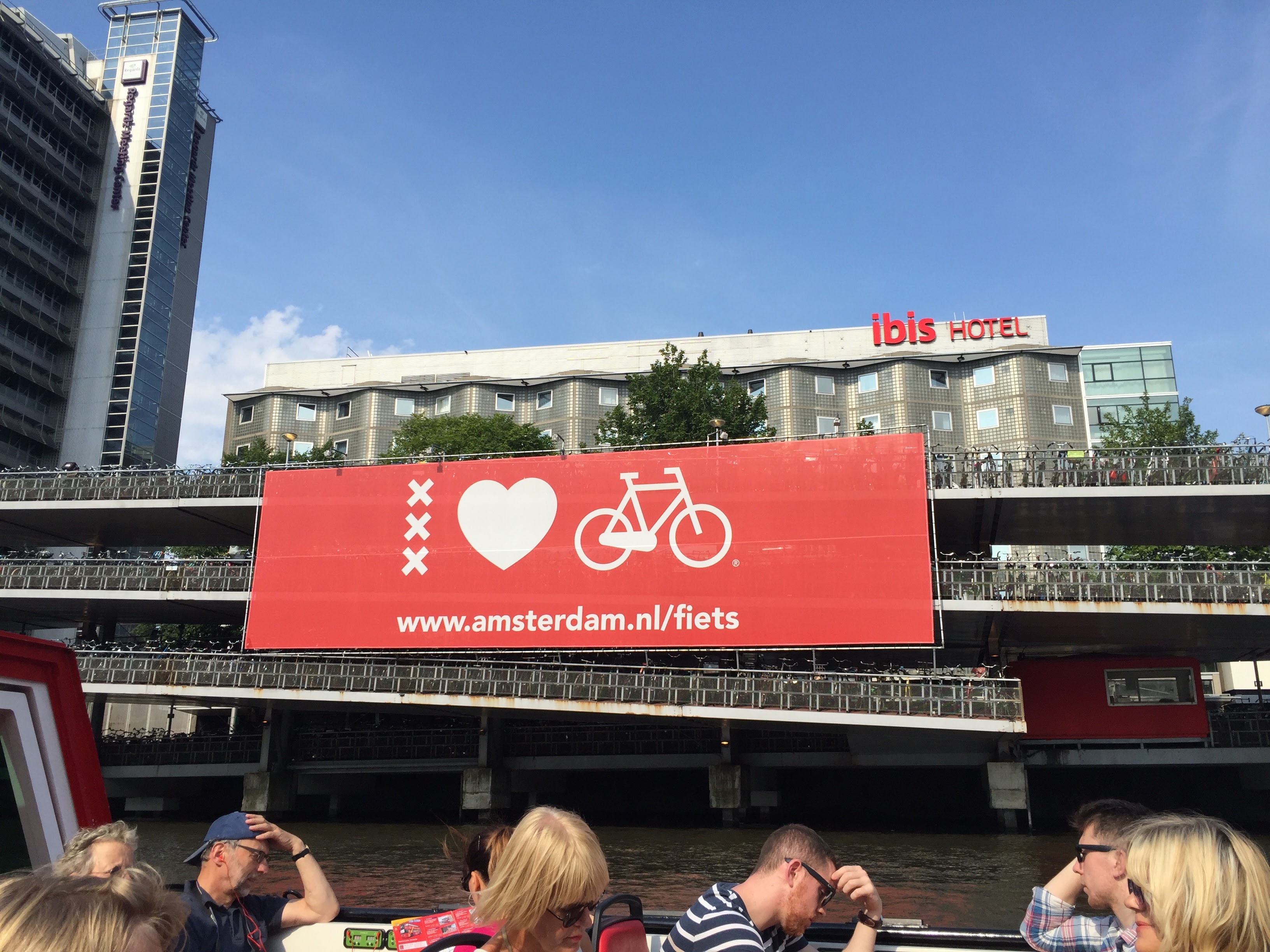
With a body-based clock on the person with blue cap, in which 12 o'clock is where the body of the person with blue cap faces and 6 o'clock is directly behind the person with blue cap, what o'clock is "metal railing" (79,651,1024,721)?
The metal railing is roughly at 8 o'clock from the person with blue cap.

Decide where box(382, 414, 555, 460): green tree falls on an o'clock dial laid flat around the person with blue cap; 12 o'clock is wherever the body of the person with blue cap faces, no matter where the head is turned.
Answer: The green tree is roughly at 8 o'clock from the person with blue cap.

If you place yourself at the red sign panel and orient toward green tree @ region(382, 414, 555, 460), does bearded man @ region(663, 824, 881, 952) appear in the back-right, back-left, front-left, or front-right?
back-left

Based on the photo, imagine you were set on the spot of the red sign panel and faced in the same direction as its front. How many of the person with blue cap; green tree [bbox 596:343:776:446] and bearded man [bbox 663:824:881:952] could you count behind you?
1

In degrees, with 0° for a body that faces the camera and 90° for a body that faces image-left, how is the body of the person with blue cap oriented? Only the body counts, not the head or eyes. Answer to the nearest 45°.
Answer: approximately 315°

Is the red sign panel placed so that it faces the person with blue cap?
yes

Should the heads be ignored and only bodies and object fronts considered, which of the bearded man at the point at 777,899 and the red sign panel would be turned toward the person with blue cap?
the red sign panel
